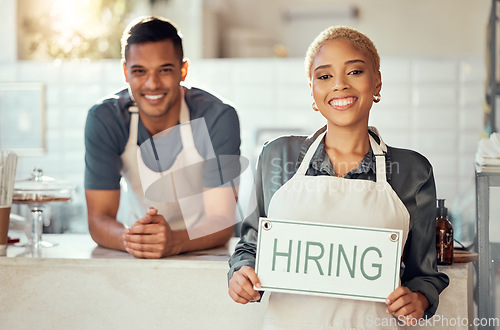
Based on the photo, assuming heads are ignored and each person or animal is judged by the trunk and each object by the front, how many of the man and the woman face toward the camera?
2

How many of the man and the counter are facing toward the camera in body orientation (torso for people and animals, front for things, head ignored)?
2

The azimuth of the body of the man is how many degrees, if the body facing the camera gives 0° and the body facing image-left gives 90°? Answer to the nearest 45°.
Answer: approximately 0°

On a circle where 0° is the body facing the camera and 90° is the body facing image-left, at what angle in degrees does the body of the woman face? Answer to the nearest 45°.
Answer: approximately 0°
